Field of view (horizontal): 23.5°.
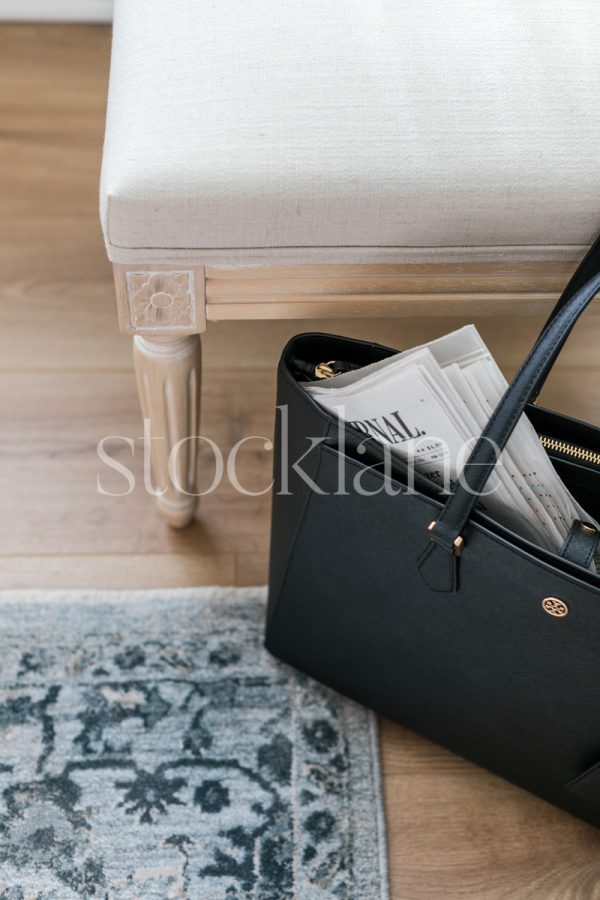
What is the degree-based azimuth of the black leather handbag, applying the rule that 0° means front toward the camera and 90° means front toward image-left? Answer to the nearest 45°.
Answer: approximately 45°
